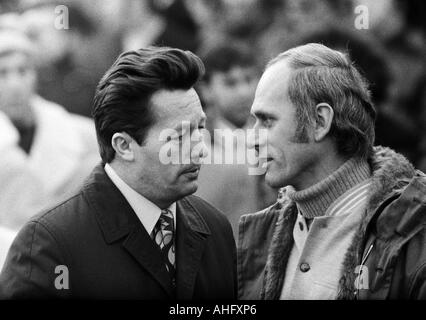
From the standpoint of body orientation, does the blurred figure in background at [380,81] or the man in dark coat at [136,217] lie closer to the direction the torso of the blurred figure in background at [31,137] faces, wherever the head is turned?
the man in dark coat

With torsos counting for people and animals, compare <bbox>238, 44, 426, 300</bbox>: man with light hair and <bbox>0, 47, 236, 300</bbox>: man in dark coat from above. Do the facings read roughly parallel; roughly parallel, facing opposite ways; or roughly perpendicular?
roughly perpendicular

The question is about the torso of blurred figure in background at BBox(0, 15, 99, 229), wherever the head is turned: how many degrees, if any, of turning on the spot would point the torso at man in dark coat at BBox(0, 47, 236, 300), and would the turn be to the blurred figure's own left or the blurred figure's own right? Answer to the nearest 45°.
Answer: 0° — they already face them

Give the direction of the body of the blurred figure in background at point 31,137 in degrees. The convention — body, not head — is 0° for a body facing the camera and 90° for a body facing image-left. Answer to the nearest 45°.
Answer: approximately 0°

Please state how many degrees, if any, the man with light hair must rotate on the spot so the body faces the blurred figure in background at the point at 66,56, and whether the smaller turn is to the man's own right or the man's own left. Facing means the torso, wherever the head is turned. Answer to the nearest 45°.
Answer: approximately 90° to the man's own right

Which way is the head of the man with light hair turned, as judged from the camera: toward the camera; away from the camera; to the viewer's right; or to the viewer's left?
to the viewer's left

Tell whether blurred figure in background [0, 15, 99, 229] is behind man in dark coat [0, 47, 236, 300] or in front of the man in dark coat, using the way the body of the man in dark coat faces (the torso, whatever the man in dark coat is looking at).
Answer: behind

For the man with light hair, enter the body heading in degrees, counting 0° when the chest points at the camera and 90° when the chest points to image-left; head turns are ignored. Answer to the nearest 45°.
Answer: approximately 45°

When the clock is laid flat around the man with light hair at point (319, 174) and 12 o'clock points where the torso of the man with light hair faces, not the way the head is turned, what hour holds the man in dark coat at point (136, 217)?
The man in dark coat is roughly at 1 o'clock from the man with light hair.

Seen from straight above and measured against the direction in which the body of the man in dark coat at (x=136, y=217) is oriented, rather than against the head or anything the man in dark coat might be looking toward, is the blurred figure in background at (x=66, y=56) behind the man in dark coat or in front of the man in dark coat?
behind
